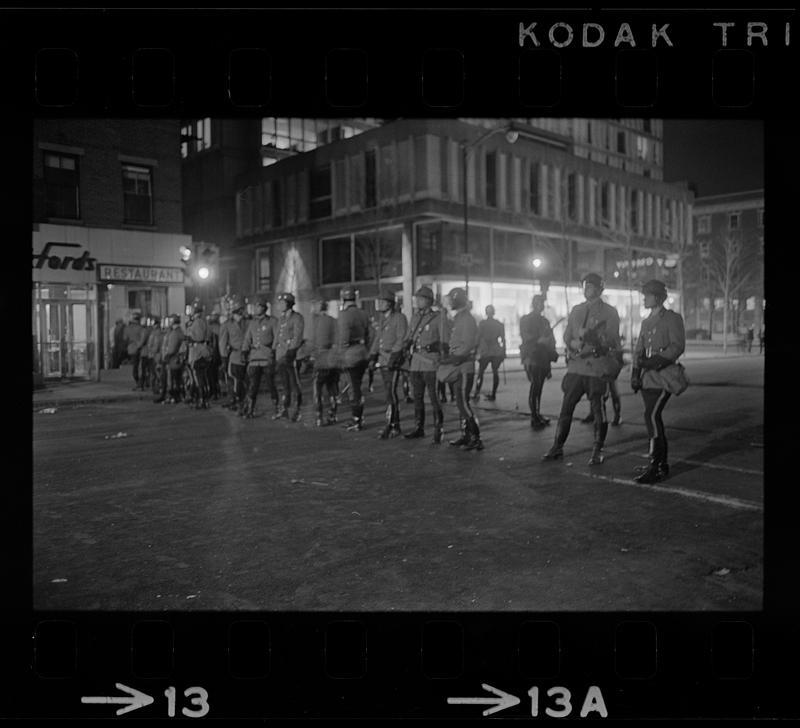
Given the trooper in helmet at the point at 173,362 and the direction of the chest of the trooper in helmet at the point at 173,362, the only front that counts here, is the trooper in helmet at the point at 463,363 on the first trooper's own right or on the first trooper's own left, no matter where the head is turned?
on the first trooper's own left

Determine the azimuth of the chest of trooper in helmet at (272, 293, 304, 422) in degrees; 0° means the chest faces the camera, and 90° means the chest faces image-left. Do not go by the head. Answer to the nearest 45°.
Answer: approximately 45°

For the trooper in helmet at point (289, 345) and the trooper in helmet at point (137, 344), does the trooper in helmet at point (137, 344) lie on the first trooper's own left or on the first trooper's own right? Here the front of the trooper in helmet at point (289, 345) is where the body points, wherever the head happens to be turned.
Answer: on the first trooper's own right

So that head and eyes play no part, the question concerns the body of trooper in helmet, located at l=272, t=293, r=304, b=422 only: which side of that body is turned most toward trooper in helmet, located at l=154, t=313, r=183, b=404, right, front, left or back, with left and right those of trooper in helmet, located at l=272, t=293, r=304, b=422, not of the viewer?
right

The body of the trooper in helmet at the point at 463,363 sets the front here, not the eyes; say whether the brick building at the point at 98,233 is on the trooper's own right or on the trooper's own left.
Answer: on the trooper's own right

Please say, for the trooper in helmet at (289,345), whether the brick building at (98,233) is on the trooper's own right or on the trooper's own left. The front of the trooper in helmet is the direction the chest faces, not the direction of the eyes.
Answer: on the trooper's own right

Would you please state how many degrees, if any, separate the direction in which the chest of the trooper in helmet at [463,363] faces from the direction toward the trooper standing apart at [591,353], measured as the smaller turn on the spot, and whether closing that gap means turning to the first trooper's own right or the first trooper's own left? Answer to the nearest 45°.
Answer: approximately 135° to the first trooper's own left
